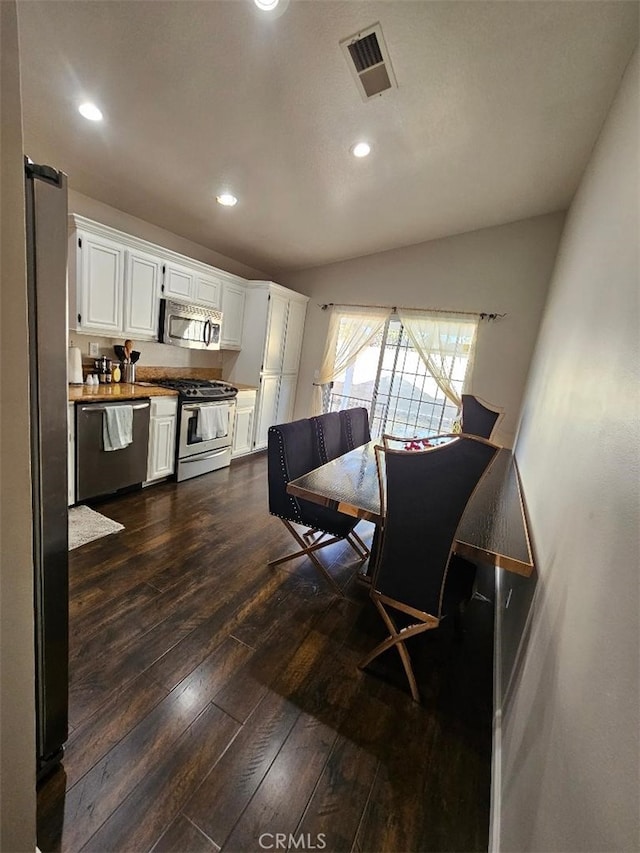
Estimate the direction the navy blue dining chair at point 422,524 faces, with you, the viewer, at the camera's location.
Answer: facing away from the viewer and to the right of the viewer

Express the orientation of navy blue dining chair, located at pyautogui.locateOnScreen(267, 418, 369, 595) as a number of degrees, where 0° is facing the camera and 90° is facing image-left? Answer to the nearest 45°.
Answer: approximately 315°

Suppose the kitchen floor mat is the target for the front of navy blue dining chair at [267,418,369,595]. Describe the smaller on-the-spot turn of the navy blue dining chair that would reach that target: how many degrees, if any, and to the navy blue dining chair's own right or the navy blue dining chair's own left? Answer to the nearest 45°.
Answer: approximately 135° to the navy blue dining chair's own right

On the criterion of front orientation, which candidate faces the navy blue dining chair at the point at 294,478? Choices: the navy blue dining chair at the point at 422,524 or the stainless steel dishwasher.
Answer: the stainless steel dishwasher

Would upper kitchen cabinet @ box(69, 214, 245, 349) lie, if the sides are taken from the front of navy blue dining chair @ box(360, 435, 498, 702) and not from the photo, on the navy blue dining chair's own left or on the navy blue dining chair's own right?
on the navy blue dining chair's own left

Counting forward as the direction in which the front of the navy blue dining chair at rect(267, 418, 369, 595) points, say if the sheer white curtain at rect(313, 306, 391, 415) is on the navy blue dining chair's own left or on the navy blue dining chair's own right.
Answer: on the navy blue dining chair's own left

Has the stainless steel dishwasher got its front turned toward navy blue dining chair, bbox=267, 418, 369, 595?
yes

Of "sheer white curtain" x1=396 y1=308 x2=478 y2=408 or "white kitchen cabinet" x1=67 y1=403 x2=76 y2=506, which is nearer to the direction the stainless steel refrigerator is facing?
the sheer white curtain

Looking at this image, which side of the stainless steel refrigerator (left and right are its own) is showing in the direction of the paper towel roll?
left

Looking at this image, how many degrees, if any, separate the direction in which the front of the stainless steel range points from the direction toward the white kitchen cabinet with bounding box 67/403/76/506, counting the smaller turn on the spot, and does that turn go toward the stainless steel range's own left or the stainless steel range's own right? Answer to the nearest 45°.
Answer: approximately 90° to the stainless steel range's own right

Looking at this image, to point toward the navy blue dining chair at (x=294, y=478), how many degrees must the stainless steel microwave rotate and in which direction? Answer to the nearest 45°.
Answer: approximately 45° to its right

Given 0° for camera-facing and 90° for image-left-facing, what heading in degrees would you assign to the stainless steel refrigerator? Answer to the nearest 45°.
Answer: approximately 270°
